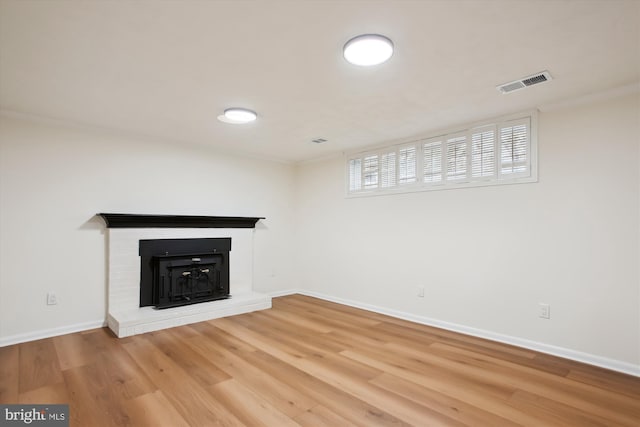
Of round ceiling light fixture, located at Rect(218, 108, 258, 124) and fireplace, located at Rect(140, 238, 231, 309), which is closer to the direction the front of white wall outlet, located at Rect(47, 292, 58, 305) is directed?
the round ceiling light fixture

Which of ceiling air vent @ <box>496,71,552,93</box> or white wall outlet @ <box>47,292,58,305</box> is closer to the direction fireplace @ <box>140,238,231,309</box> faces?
the ceiling air vent

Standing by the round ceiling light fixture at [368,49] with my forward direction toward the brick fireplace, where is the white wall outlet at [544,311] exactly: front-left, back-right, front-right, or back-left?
back-right

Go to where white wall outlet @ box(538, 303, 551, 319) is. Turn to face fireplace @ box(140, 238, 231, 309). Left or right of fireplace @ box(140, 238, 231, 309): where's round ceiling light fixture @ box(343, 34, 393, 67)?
left

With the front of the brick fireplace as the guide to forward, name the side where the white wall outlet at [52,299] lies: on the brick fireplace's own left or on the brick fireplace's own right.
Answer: on the brick fireplace's own right

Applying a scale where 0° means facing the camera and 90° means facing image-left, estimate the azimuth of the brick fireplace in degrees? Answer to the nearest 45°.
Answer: approximately 315°

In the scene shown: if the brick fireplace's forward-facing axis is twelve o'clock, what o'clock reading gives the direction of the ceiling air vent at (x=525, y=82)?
The ceiling air vent is roughly at 12 o'clock from the brick fireplace.

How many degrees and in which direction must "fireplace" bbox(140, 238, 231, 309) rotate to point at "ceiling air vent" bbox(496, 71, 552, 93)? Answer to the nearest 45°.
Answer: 0° — it already faces it
